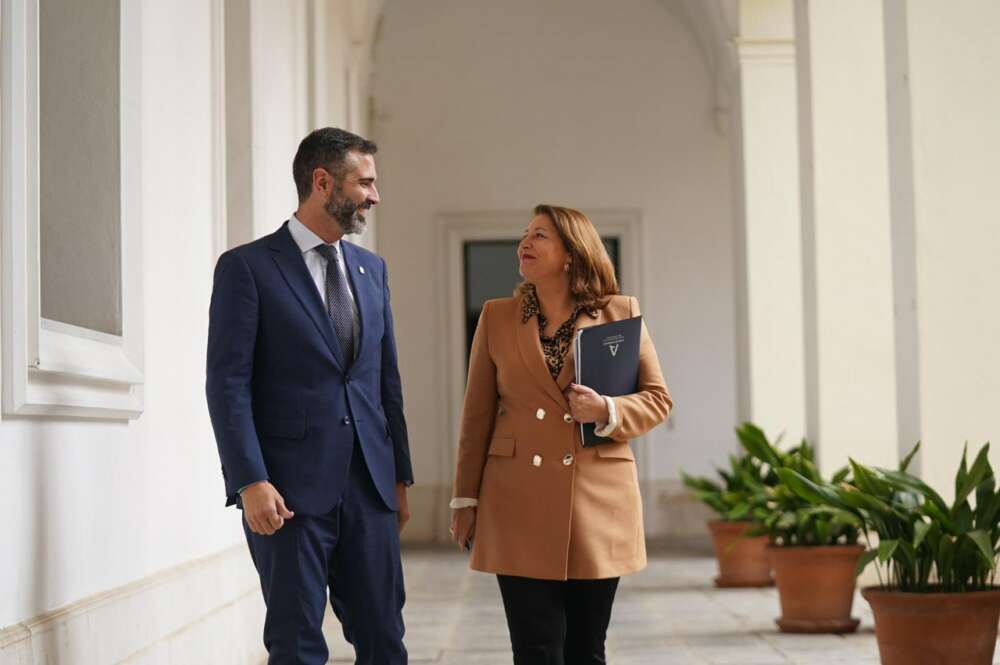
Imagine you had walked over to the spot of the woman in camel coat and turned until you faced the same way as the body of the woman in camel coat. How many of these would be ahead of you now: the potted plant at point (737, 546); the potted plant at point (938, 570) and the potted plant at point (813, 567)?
0

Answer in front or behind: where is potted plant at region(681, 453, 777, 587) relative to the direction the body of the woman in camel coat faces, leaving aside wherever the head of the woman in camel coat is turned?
behind

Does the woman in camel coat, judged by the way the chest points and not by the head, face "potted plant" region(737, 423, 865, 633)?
no

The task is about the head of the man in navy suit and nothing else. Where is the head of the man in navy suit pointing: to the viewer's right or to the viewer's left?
to the viewer's right

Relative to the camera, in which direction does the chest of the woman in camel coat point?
toward the camera

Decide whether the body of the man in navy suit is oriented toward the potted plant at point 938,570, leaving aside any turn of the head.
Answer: no

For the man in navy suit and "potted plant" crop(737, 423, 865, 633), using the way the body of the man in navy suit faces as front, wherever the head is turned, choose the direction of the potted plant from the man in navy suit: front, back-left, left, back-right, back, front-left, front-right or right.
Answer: left

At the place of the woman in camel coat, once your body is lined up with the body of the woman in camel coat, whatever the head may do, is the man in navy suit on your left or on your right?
on your right

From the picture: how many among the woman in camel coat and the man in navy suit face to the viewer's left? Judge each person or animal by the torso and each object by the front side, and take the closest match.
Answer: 0

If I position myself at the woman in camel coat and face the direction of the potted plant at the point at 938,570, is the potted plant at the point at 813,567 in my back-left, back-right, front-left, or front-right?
front-left

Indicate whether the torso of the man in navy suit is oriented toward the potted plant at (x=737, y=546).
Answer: no

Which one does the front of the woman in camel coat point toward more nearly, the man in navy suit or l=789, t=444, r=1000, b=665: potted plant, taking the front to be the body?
the man in navy suit
